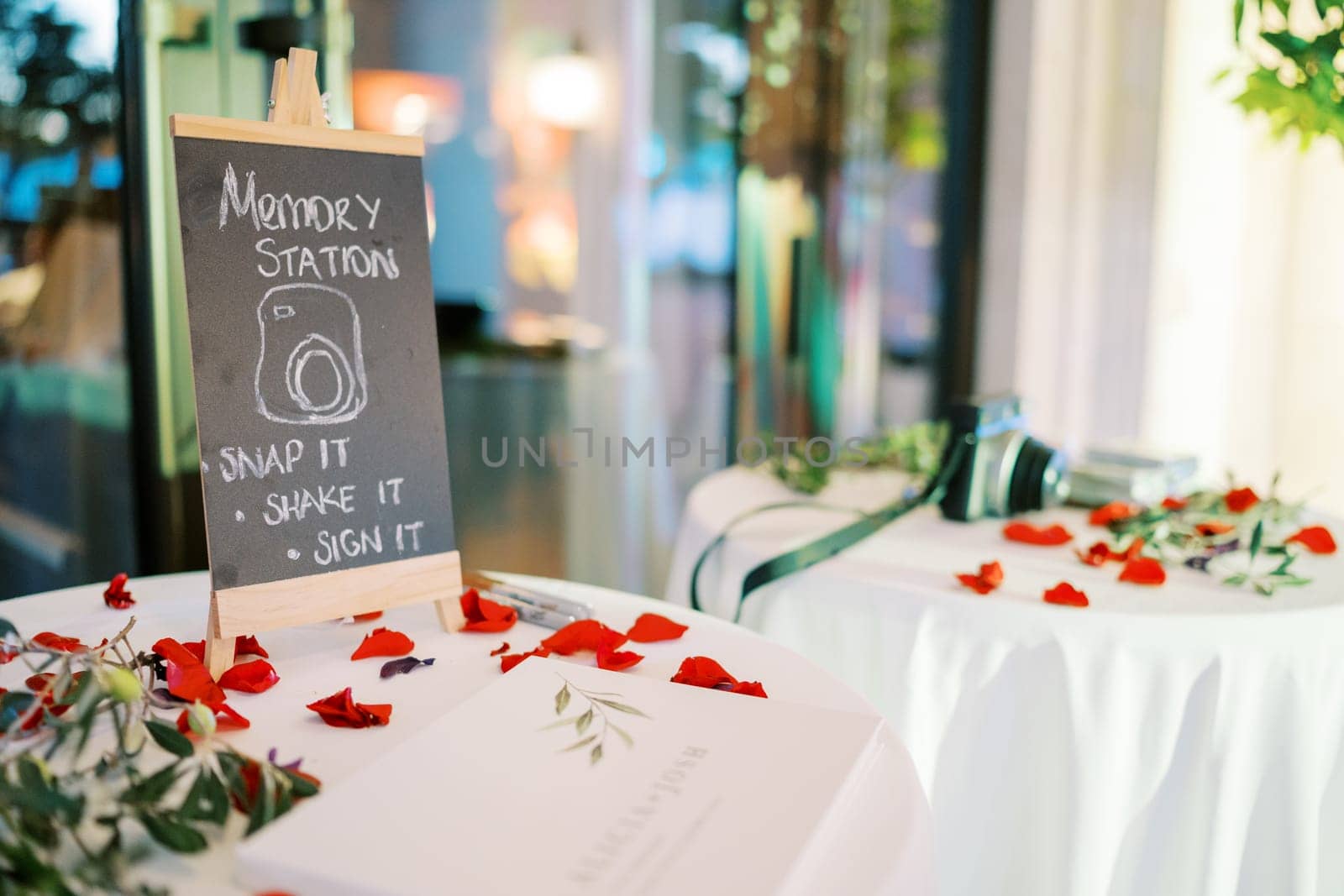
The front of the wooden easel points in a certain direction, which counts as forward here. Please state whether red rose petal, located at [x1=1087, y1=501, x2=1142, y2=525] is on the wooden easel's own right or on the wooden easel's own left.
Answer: on the wooden easel's own left

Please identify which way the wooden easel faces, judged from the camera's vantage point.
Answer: facing the viewer and to the right of the viewer

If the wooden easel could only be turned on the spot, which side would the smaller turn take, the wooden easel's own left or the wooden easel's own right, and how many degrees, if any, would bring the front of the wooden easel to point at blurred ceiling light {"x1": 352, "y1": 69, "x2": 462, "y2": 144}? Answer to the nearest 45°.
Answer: approximately 135° to the wooden easel's own left

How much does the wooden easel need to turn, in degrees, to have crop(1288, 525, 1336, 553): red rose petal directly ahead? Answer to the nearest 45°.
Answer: approximately 45° to its left

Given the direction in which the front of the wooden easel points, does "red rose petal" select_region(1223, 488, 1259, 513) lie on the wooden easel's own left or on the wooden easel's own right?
on the wooden easel's own left
